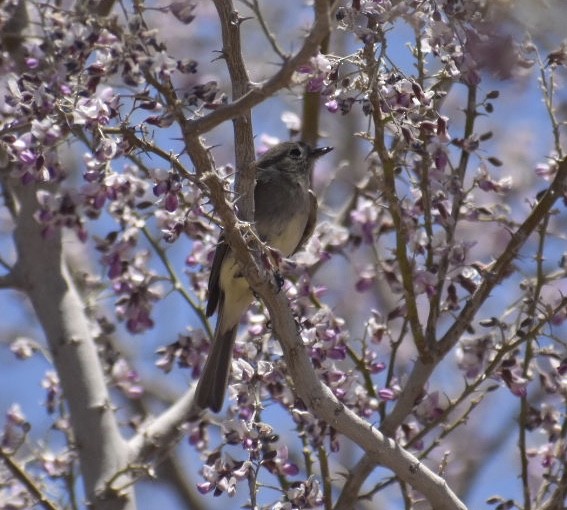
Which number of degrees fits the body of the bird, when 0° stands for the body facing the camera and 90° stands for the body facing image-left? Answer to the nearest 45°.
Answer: approximately 315°
